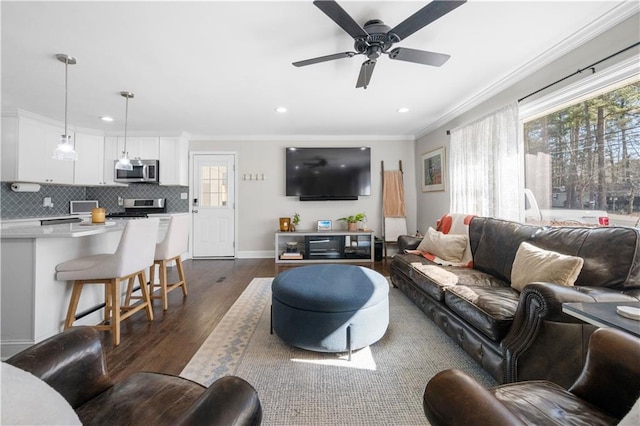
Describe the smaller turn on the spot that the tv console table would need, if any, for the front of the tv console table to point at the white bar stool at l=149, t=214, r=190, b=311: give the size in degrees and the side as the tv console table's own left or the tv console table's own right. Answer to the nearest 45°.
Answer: approximately 45° to the tv console table's own right

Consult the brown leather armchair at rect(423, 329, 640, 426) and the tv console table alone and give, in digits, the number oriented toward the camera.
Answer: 1

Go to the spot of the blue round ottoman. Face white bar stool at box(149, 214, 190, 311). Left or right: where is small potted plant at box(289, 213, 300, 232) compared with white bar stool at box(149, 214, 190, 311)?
right

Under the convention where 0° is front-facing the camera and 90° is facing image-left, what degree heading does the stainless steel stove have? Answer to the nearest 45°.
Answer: approximately 0°

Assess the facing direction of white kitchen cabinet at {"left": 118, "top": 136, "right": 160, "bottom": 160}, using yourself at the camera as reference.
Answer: facing the viewer

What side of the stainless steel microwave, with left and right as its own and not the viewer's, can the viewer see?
front

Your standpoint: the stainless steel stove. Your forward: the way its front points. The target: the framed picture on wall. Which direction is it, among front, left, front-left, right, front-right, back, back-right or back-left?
front-left

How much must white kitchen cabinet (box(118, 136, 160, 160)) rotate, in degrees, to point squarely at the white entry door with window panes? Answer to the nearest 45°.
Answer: approximately 90° to its left

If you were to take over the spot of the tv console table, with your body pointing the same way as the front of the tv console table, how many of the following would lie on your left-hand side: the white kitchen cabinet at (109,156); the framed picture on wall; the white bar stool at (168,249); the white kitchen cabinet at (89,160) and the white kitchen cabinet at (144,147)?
1

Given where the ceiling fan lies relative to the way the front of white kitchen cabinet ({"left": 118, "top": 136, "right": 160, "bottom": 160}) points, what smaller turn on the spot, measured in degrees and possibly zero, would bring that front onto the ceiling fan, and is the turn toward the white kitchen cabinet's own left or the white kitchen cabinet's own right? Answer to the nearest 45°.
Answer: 0° — it already faces it

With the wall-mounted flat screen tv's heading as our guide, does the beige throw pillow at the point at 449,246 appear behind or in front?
in front

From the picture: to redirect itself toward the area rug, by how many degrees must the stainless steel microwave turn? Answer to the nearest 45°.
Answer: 0° — it already faces it

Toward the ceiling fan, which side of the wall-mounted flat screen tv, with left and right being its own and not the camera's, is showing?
front

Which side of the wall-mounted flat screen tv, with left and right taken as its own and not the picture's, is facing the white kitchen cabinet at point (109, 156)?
right

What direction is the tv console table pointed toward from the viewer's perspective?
toward the camera
